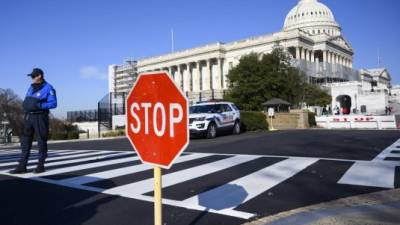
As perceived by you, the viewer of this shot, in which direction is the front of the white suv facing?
facing the viewer and to the left of the viewer

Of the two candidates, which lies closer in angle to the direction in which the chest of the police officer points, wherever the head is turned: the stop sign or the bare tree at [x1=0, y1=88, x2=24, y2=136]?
the stop sign

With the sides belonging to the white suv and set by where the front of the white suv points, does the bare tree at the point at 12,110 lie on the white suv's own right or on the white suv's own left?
on the white suv's own right

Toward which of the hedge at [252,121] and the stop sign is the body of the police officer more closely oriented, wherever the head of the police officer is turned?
the stop sign

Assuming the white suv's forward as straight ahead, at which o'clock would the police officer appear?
The police officer is roughly at 11 o'clock from the white suv.

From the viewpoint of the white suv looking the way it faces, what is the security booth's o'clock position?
The security booth is roughly at 5 o'clock from the white suv.
